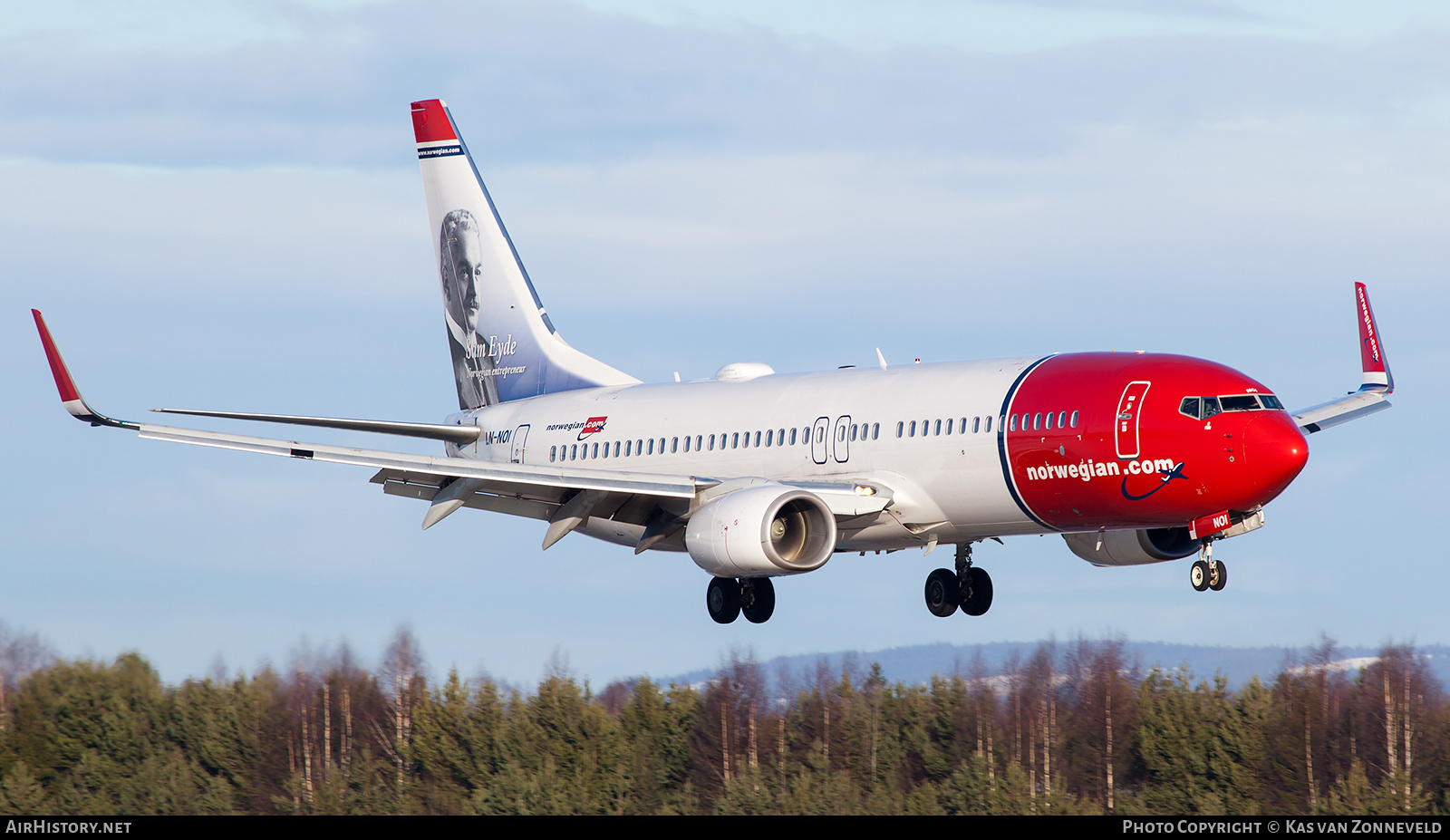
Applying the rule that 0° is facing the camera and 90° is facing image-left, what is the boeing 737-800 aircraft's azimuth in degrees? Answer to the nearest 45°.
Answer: approximately 315°
